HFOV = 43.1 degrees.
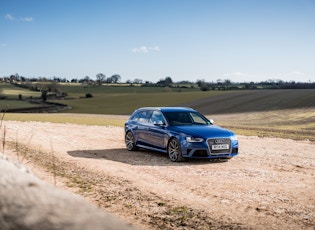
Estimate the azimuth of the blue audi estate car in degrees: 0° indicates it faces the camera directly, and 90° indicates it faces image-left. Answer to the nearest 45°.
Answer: approximately 315°
